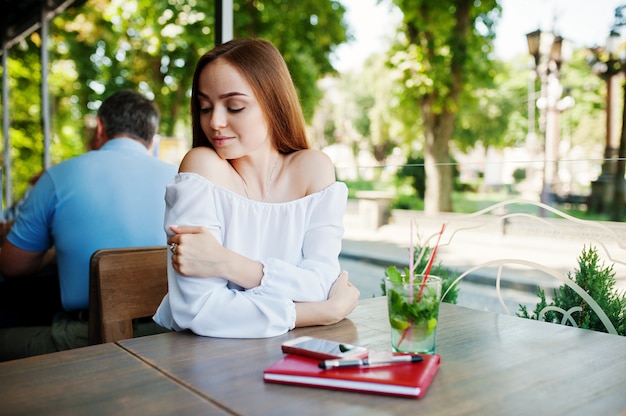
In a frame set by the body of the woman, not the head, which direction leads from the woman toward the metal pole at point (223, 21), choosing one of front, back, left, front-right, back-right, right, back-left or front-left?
back

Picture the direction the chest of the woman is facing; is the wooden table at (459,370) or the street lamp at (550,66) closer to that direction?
the wooden table

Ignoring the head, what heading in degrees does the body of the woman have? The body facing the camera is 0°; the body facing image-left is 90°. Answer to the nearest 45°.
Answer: approximately 0°

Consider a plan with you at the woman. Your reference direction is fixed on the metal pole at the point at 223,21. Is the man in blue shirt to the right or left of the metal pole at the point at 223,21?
left

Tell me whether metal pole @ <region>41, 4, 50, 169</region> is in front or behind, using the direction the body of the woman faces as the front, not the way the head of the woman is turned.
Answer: behind

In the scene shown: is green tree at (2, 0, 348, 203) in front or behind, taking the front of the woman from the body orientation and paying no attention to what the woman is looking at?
behind

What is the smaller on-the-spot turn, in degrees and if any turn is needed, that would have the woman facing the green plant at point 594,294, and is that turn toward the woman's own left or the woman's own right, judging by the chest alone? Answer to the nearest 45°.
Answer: approximately 90° to the woman's own left

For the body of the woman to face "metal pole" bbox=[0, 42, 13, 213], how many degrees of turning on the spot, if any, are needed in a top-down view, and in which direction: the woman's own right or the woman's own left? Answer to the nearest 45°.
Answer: approximately 135° to the woman's own right

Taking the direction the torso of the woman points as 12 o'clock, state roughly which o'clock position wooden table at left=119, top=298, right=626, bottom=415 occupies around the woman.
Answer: The wooden table is roughly at 11 o'clock from the woman.

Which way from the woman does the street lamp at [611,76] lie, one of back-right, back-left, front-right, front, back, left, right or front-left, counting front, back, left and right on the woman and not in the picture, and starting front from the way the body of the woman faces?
back-left
